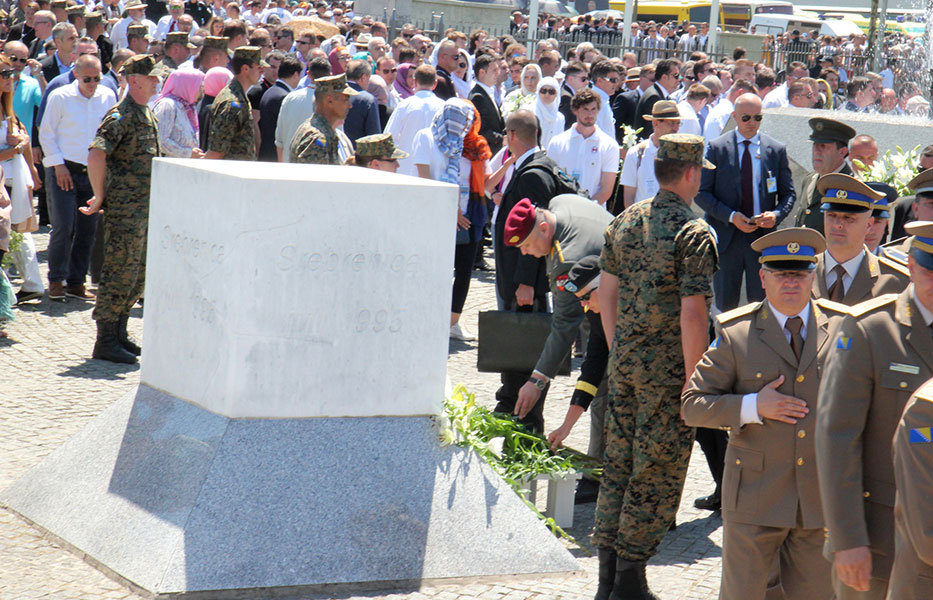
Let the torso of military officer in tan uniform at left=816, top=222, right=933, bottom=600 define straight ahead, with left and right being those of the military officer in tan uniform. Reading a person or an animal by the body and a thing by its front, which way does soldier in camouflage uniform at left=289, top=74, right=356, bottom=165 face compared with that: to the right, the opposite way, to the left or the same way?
to the left

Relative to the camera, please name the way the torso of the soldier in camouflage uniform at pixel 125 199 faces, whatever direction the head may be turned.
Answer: to the viewer's right

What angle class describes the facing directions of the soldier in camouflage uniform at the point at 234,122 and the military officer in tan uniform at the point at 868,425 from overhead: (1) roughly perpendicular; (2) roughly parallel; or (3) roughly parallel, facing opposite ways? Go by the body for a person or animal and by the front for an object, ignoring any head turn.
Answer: roughly perpendicular

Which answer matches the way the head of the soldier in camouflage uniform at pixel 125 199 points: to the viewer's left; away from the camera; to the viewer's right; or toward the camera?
to the viewer's right

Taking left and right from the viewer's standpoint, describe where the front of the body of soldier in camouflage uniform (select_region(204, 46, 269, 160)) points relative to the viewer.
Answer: facing to the right of the viewer

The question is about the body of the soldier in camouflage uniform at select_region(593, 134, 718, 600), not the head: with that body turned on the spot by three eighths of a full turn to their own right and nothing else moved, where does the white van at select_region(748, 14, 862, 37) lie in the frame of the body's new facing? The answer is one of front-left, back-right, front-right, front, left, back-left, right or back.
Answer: back
